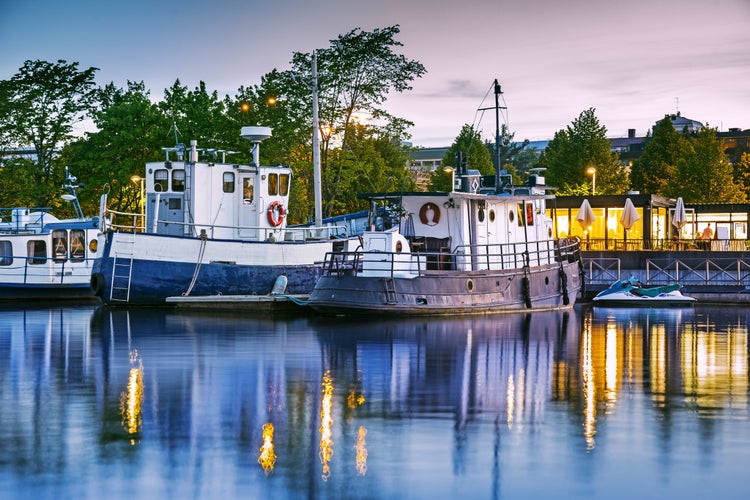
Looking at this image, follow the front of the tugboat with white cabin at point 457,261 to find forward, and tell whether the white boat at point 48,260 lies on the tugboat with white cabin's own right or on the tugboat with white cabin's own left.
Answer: on the tugboat with white cabin's own left

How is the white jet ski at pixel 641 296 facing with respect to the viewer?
to the viewer's left

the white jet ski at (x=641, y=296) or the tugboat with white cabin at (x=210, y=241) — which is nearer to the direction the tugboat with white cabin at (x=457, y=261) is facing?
the white jet ski

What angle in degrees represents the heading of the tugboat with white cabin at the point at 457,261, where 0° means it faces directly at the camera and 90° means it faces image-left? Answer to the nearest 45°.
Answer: approximately 225°
